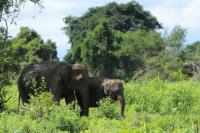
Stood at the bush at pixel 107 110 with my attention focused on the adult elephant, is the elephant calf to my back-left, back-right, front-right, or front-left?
front-right

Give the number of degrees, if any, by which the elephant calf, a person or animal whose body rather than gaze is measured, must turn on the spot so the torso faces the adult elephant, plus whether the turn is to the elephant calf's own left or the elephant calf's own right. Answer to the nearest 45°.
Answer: approximately 180°

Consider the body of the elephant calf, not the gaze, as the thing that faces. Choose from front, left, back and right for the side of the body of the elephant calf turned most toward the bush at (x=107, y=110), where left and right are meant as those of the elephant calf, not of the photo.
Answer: right

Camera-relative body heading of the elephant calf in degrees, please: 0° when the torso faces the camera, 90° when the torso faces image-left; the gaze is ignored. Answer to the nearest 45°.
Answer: approximately 270°

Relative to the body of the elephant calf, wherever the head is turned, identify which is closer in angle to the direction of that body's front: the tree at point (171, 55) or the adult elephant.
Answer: the tree

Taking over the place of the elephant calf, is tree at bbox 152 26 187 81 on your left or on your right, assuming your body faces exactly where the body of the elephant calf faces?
on your left
